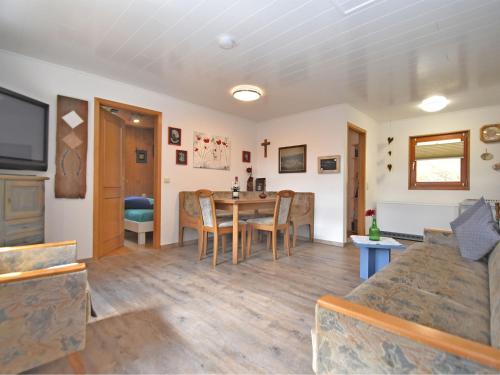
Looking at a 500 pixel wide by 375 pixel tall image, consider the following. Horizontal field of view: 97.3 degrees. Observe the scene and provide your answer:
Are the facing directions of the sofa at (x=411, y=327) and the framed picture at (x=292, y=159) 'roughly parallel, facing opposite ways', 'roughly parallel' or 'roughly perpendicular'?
roughly perpendicular

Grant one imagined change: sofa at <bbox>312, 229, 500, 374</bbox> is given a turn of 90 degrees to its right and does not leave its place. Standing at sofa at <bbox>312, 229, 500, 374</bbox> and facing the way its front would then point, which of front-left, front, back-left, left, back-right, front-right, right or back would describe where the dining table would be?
front-left

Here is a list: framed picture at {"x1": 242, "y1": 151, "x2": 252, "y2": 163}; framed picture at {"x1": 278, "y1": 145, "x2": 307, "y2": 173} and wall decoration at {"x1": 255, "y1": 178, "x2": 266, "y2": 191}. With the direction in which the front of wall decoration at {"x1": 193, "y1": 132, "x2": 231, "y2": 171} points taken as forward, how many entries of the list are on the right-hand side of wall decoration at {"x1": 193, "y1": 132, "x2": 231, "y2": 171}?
0

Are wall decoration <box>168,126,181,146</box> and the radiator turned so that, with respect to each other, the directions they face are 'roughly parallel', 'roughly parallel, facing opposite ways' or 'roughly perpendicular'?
roughly perpendicular

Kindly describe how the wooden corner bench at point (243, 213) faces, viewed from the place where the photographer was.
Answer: facing the viewer

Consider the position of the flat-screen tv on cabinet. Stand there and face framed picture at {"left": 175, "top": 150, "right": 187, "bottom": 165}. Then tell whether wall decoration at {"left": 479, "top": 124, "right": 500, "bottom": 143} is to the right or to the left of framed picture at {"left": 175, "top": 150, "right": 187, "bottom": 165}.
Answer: right

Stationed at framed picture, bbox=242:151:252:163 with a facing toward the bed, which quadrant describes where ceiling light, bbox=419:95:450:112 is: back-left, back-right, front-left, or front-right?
back-left

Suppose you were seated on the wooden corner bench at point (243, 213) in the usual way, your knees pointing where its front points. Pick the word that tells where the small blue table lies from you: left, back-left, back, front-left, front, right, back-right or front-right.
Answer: front-left

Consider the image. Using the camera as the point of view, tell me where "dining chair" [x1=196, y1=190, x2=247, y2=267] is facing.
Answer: facing away from the viewer and to the right of the viewer

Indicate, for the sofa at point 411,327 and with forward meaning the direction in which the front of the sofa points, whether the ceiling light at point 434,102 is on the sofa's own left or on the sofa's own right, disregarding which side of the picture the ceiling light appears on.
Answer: on the sofa's own right

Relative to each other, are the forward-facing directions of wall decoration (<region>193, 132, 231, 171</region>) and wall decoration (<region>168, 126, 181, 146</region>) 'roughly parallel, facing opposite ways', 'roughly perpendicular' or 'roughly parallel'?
roughly parallel

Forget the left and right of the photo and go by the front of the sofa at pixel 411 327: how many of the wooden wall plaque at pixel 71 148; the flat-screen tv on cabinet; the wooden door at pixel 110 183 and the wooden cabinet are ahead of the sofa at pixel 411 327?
4

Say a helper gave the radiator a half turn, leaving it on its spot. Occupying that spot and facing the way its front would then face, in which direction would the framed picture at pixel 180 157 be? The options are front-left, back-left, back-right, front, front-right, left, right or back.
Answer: back-left

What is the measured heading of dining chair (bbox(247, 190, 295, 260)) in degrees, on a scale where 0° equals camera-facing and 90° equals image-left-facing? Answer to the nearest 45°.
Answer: approximately 135°

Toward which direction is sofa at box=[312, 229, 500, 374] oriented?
to the viewer's left

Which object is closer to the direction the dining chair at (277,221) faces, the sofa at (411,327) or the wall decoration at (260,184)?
the wall decoration
